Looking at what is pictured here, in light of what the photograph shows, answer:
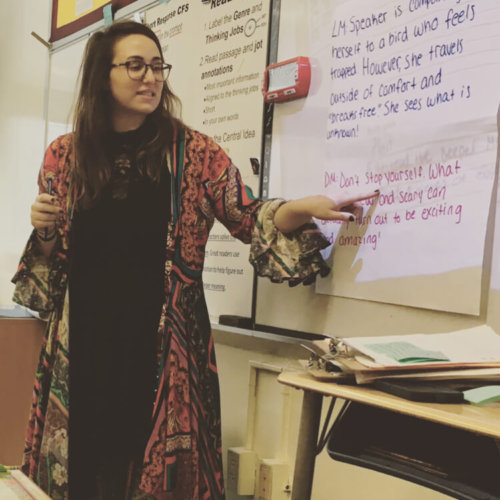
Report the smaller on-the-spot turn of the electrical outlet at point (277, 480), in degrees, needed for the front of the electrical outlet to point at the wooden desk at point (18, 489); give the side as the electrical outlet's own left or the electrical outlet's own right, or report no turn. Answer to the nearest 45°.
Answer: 0° — it already faces it

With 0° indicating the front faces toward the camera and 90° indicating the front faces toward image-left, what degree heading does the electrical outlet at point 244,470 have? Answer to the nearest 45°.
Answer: approximately 45°

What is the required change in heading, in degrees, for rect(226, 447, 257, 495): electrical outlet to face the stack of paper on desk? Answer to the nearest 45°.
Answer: approximately 45° to its left

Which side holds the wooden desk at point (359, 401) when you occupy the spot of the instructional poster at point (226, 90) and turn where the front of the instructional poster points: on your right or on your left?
on your left

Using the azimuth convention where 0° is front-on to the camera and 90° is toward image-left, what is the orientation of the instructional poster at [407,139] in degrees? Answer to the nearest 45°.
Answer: approximately 45°

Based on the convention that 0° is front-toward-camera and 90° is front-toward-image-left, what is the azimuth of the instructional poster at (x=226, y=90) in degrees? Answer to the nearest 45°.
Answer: approximately 45°

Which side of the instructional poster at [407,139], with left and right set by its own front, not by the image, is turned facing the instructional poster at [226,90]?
right
